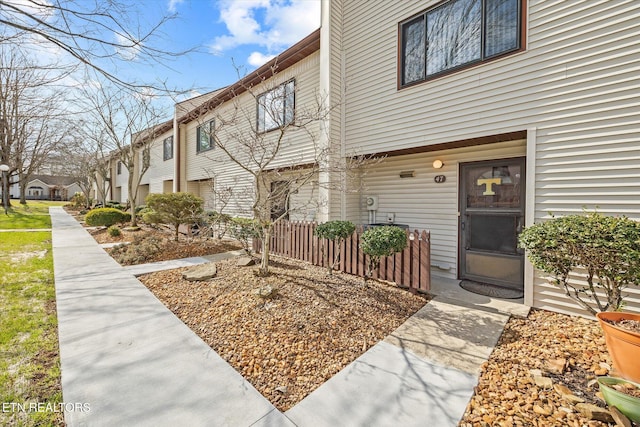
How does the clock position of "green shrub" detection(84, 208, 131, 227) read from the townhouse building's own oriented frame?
The green shrub is roughly at 2 o'clock from the townhouse building.

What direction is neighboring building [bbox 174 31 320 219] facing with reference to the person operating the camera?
facing the viewer and to the left of the viewer

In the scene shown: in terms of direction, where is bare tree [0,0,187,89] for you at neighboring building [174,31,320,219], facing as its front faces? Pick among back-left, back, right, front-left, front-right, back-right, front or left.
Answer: front

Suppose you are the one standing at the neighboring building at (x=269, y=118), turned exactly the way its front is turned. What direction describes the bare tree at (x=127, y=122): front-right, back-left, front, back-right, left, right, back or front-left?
right

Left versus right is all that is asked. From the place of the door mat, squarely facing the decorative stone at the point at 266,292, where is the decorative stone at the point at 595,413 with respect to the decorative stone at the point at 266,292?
left

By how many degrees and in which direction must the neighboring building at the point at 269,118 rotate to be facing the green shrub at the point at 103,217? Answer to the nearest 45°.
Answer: approximately 90° to its right

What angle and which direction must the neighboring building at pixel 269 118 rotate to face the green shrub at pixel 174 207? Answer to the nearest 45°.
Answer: approximately 45° to its right

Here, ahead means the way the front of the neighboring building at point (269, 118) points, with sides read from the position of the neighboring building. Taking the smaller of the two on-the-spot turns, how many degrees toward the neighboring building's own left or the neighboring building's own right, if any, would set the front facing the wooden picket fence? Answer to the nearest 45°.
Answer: approximately 90° to the neighboring building's own left
